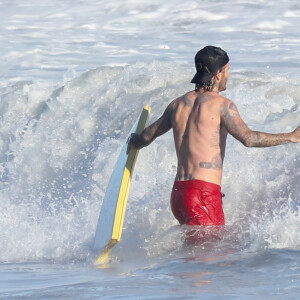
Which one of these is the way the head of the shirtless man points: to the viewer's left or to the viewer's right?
to the viewer's right

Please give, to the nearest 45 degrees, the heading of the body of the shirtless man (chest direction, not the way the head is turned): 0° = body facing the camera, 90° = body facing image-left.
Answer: approximately 225°
